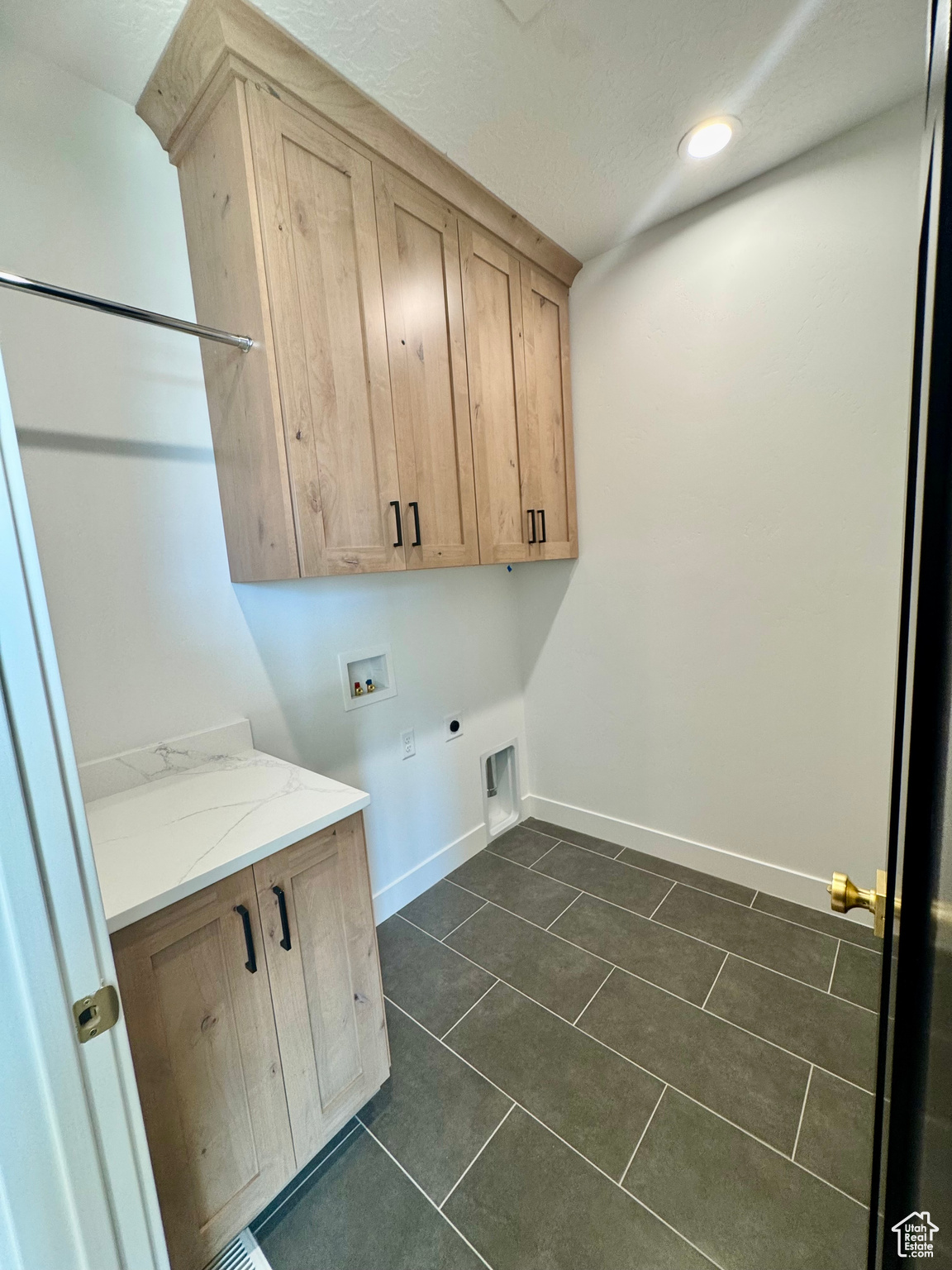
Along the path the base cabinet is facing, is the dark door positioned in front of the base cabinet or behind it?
in front

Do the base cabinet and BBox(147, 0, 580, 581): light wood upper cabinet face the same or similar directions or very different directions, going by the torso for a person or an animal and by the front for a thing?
same or similar directions

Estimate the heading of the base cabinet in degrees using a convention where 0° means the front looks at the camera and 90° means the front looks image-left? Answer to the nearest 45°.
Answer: approximately 315°

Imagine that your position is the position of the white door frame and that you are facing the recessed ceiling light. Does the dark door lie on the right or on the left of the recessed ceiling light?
right

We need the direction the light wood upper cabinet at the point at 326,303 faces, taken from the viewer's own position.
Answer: facing the viewer and to the right of the viewer

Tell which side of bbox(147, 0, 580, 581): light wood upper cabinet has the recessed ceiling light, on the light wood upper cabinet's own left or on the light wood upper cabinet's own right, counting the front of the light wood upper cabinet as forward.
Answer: on the light wood upper cabinet's own left

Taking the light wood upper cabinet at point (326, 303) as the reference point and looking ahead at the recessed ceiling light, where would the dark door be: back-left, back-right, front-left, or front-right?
front-right

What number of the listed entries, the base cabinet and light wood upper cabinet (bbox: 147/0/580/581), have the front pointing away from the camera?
0
